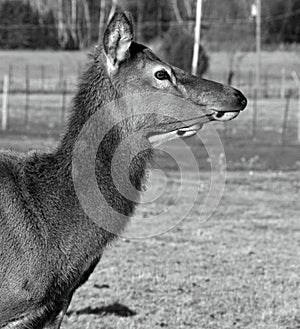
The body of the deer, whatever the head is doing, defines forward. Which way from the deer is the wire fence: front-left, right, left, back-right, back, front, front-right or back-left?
left

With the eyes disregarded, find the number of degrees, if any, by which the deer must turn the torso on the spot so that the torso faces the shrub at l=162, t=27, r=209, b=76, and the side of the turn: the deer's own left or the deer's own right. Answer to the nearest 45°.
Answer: approximately 90° to the deer's own left

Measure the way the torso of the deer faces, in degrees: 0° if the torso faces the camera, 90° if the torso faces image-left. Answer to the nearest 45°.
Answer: approximately 270°
